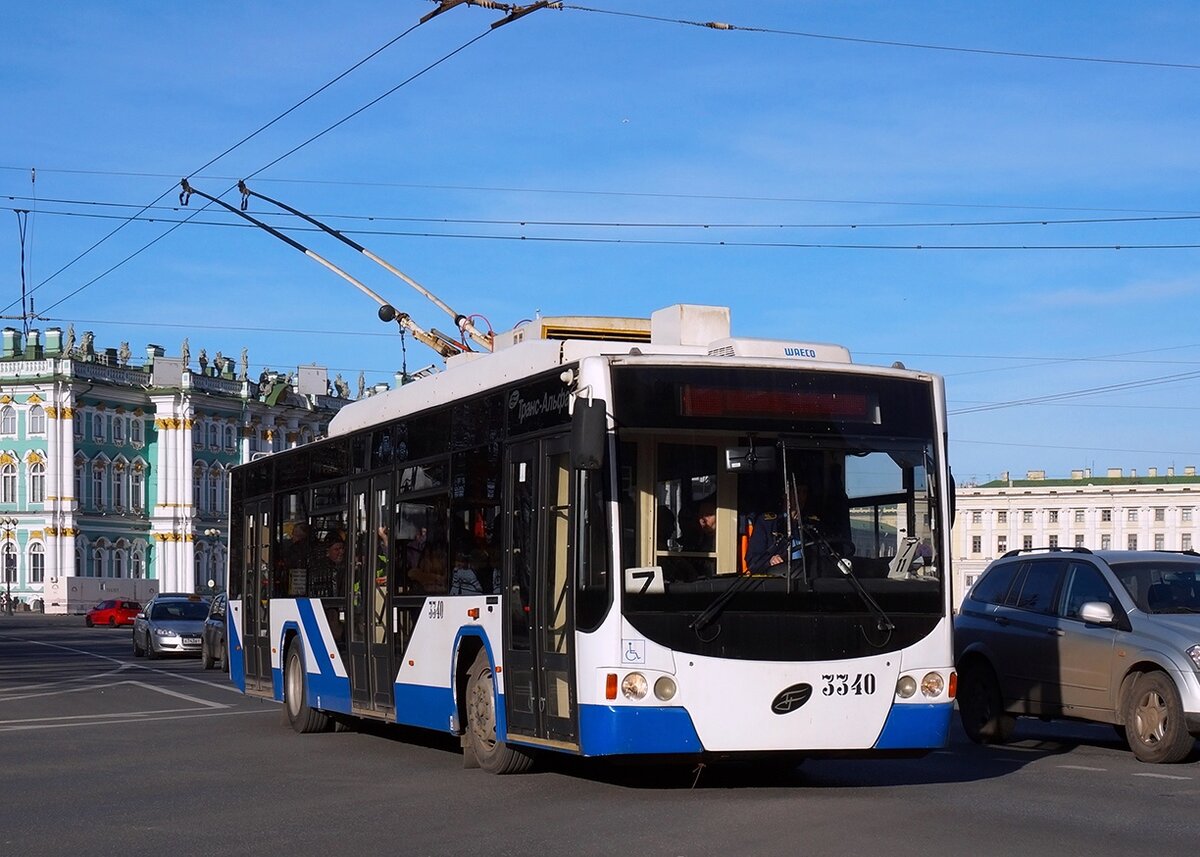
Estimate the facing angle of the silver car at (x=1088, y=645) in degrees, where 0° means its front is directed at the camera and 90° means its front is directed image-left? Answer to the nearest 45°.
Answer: approximately 315°

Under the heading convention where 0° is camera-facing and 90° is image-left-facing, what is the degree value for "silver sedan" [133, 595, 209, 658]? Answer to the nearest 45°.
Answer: approximately 315°

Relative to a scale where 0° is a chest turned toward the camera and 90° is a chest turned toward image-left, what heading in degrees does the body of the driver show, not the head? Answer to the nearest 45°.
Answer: approximately 315°

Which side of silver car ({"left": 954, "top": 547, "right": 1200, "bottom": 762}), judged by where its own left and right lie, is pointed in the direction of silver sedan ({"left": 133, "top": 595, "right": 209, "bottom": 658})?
back
